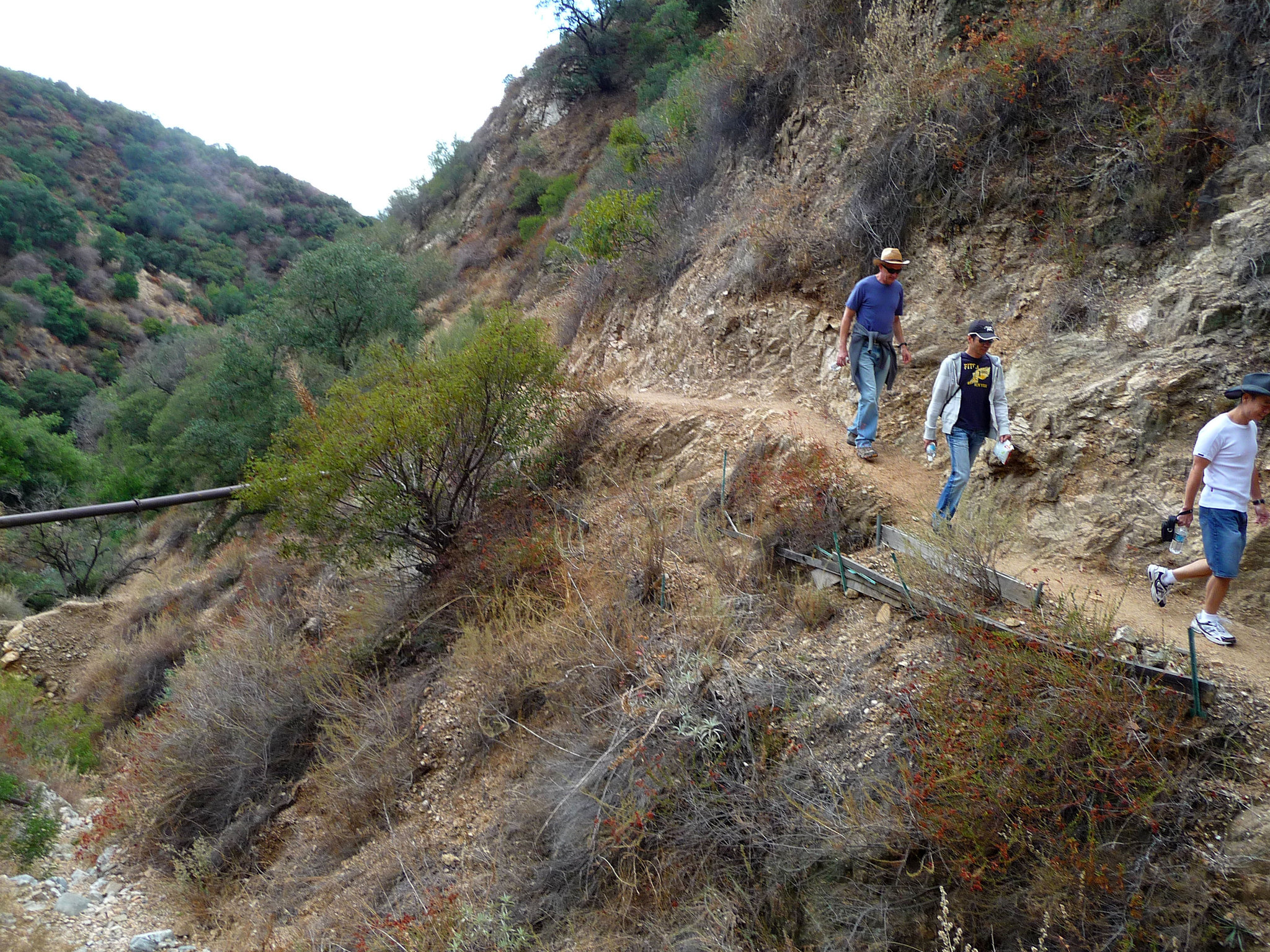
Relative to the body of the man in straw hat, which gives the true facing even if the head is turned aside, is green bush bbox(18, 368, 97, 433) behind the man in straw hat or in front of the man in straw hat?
behind

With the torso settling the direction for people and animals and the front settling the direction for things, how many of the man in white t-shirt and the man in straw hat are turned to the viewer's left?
0

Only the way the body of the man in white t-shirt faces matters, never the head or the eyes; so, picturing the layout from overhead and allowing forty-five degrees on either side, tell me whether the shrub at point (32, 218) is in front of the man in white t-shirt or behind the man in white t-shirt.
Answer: behind

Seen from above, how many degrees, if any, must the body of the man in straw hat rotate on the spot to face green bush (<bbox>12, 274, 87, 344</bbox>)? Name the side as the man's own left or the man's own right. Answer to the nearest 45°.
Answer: approximately 180°

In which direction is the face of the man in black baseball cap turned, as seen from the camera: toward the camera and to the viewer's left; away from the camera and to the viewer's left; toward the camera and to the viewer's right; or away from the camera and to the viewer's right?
toward the camera and to the viewer's right

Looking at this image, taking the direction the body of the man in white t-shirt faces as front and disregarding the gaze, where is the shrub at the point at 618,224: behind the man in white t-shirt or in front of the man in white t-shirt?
behind

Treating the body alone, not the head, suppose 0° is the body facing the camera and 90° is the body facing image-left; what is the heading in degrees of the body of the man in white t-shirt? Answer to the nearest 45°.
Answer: approximately 315°

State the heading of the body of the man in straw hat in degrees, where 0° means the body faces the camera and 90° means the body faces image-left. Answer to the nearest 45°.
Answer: approximately 315°

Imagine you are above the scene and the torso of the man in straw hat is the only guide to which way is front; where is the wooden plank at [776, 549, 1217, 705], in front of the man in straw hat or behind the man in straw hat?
in front
